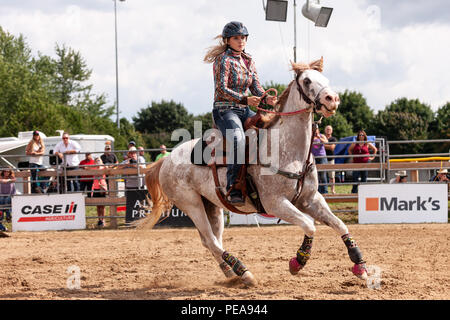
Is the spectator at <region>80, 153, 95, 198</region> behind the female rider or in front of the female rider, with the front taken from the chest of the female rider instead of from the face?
behind

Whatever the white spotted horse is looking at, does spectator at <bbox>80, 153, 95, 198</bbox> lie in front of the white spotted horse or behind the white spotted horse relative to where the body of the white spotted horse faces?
behind

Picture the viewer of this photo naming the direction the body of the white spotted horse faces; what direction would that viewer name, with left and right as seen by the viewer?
facing the viewer and to the right of the viewer

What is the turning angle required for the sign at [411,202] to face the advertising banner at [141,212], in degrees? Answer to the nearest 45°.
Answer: approximately 90° to its right

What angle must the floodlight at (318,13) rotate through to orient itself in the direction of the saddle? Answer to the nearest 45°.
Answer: approximately 45° to its right

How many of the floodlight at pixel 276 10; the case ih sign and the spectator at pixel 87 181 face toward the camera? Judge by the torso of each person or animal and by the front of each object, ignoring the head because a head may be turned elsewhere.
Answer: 3

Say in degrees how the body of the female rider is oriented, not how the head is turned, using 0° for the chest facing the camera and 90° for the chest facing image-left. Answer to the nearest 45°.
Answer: approximately 315°

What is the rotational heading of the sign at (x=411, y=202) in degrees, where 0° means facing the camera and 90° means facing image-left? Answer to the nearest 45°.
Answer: approximately 0°

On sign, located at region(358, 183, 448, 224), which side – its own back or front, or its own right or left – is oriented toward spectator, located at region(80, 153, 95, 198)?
right
